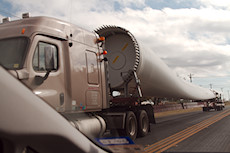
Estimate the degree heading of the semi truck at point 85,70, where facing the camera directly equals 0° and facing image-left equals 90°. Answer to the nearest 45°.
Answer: approximately 45°
